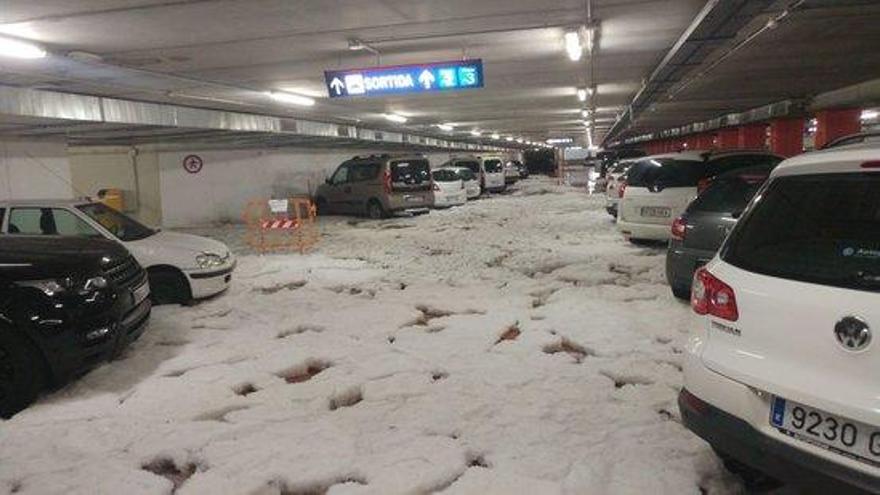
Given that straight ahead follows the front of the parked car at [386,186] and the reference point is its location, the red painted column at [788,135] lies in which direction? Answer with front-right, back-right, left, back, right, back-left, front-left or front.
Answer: back-right

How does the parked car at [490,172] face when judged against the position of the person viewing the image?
facing away from the viewer and to the left of the viewer

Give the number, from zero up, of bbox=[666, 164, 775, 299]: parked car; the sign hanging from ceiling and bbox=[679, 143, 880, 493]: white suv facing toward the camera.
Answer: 1

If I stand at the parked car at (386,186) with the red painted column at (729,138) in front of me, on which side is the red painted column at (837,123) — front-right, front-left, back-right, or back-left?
front-right

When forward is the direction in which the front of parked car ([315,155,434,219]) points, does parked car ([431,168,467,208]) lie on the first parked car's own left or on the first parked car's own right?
on the first parked car's own right

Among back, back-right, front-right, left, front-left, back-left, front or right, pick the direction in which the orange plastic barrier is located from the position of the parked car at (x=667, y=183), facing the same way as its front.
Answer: back-left

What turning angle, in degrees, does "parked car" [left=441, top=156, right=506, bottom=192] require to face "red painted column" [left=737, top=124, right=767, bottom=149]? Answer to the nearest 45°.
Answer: approximately 180°

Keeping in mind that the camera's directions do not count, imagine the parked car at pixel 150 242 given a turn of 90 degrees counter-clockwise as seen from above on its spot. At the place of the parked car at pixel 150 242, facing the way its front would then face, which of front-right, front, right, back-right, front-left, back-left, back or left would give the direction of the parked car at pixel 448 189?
front

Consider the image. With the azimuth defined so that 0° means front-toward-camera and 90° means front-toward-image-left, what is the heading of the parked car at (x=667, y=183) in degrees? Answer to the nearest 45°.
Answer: approximately 225°

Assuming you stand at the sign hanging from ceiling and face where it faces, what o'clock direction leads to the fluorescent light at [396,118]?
The fluorescent light is roughly at 6 o'clock from the sign hanging from ceiling.

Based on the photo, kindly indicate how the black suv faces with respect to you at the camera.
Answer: facing the viewer and to the right of the viewer

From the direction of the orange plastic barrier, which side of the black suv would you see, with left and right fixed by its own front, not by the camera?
left

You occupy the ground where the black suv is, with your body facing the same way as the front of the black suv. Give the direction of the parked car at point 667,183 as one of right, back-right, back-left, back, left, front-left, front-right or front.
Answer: front-left

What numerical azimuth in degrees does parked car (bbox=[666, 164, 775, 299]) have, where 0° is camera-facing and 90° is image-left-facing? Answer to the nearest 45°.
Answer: approximately 225°

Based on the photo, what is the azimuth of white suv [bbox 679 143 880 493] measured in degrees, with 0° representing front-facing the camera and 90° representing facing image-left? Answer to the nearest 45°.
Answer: approximately 225°

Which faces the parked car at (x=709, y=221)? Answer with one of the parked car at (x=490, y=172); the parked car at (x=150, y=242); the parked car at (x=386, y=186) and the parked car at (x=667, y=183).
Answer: the parked car at (x=150, y=242)

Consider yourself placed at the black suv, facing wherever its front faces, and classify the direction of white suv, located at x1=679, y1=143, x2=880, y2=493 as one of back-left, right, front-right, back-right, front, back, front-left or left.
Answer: front

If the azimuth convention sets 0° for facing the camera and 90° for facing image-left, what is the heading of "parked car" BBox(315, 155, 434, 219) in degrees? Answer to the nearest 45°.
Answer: approximately 135°

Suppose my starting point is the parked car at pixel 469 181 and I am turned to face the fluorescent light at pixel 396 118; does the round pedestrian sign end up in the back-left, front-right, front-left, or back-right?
front-right

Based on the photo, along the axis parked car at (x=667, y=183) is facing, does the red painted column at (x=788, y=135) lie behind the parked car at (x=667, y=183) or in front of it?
in front

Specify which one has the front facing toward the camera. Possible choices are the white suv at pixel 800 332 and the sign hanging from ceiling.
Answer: the sign hanging from ceiling

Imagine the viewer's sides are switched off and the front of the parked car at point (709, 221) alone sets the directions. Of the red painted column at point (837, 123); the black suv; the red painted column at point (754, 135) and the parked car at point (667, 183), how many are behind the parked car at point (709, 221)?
1
